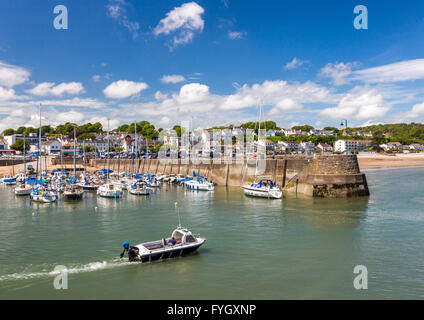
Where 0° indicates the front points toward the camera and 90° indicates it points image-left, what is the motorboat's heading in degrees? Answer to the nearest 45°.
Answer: approximately 225°
